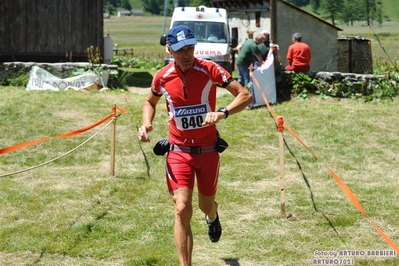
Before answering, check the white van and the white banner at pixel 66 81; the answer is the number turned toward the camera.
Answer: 2

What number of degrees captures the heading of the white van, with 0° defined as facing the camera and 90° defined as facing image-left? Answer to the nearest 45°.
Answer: approximately 0°

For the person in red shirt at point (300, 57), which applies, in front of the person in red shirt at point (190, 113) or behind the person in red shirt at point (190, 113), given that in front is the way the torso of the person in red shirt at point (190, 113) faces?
behind

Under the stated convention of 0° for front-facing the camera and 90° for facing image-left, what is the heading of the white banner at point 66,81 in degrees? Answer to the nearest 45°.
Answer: approximately 0°

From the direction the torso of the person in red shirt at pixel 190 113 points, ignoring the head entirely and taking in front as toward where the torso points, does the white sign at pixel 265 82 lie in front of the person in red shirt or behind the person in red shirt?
behind
